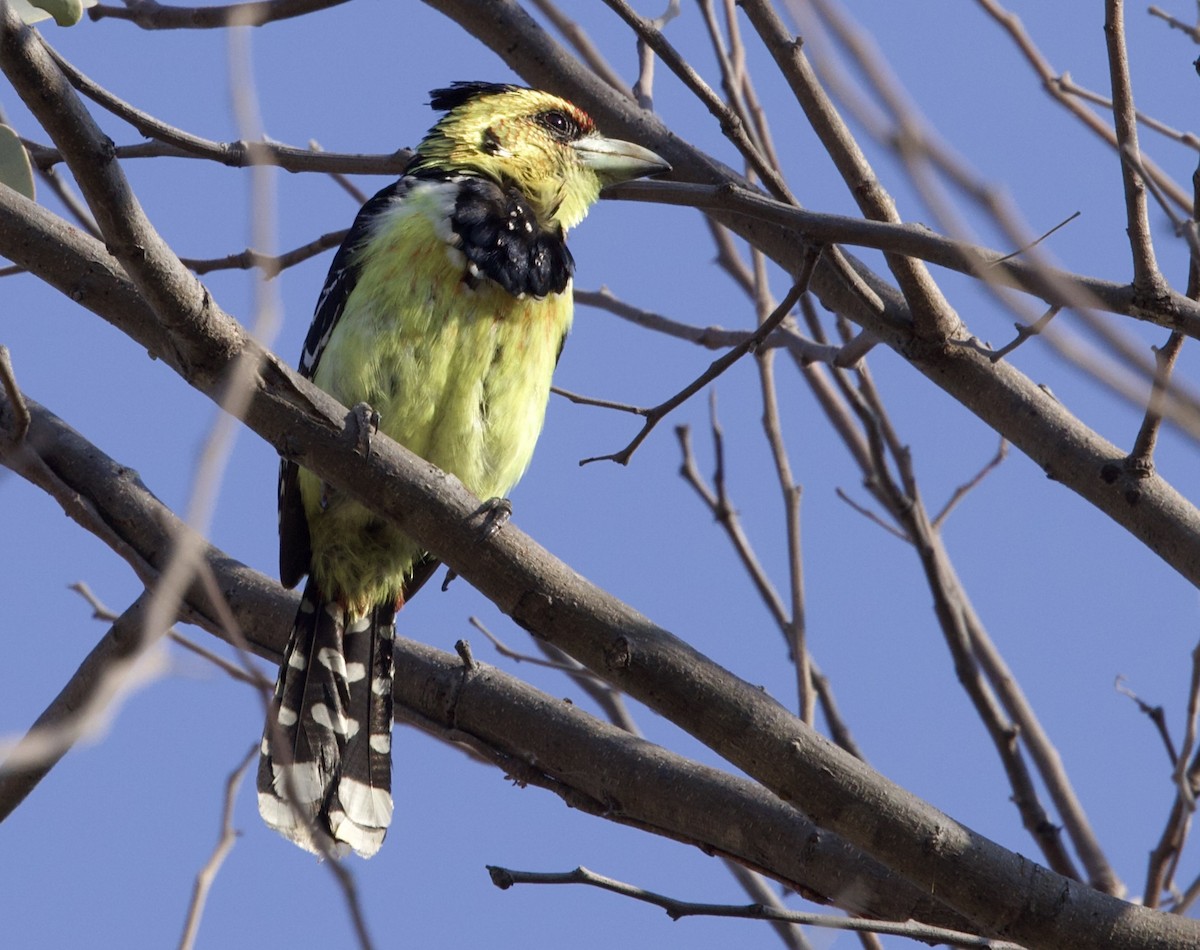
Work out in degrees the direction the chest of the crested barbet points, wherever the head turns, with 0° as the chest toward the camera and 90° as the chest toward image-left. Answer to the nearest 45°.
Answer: approximately 315°

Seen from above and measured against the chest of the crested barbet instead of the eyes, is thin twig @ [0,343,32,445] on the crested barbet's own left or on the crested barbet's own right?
on the crested barbet's own right

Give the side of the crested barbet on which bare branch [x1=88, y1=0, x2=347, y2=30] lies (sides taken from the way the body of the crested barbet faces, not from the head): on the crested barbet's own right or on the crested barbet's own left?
on the crested barbet's own right
